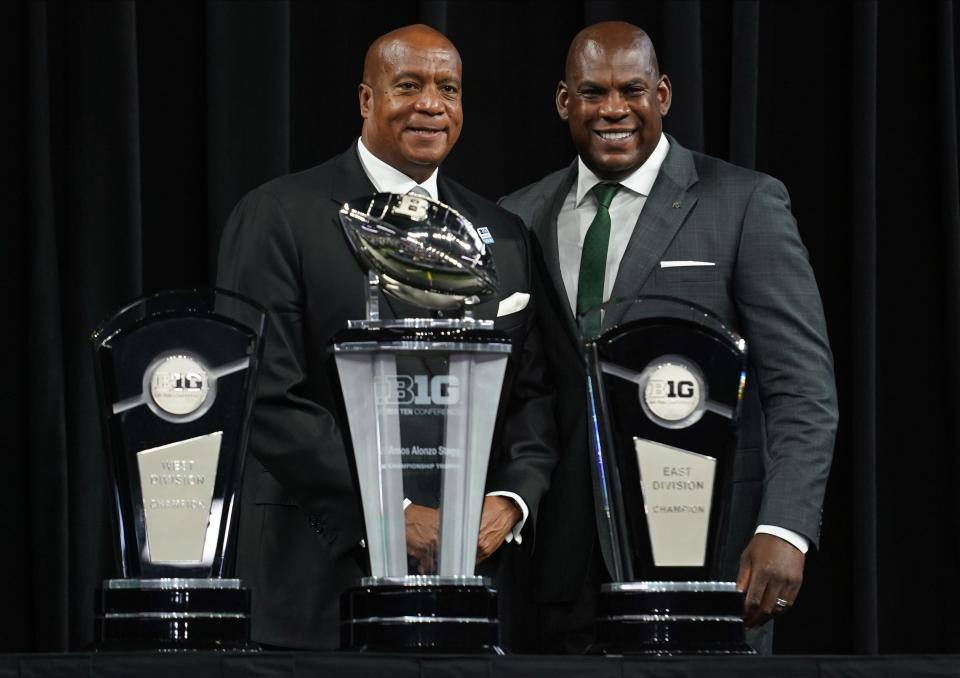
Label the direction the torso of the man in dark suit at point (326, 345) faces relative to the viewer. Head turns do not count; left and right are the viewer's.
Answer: facing the viewer and to the right of the viewer

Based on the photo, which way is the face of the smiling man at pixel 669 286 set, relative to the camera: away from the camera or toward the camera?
toward the camera

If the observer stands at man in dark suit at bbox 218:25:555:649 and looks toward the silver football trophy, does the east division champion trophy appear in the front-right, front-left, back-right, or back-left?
front-left

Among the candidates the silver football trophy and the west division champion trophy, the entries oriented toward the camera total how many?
2

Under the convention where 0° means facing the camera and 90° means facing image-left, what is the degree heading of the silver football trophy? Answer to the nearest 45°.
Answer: approximately 0°

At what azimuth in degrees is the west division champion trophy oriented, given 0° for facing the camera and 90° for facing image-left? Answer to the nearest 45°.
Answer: approximately 0°

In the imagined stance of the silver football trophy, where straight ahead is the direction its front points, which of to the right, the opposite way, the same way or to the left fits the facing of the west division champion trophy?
the same way
